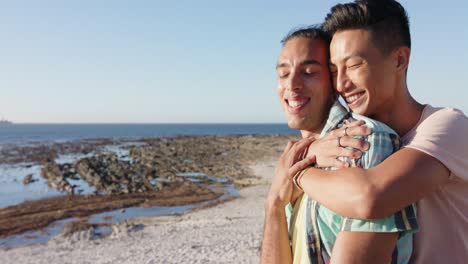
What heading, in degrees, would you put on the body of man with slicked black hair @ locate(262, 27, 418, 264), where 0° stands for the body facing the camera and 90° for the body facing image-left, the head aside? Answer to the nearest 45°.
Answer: approximately 45°

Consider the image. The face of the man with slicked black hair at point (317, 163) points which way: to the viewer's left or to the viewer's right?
to the viewer's left

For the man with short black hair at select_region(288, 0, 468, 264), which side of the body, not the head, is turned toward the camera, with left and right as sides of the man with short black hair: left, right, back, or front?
left
